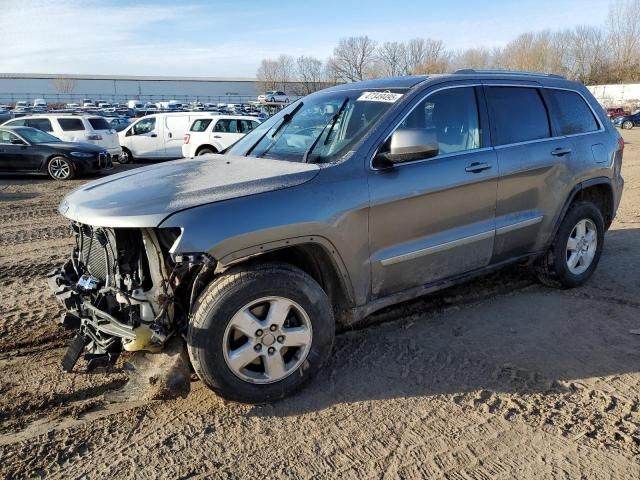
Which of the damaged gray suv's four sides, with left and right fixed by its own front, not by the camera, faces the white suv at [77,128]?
right

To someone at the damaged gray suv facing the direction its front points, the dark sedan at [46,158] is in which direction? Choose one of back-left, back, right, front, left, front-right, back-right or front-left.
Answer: right

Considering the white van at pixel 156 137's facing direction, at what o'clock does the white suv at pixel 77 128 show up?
The white suv is roughly at 12 o'clock from the white van.

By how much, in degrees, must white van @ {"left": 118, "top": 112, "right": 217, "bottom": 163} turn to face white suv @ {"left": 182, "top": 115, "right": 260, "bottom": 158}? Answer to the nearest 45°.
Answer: approximately 135° to its left

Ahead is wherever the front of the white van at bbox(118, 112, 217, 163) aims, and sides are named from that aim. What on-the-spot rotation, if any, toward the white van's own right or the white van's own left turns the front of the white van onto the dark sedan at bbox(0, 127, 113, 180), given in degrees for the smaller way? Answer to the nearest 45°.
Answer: approximately 45° to the white van's own left

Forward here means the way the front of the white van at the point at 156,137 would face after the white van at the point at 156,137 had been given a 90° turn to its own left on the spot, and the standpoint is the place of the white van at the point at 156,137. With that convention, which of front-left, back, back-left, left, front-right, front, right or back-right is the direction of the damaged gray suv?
front

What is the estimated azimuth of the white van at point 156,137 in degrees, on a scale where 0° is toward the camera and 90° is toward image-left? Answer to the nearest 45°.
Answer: approximately 90°

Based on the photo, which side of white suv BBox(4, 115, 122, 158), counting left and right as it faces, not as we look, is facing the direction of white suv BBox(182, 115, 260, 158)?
back

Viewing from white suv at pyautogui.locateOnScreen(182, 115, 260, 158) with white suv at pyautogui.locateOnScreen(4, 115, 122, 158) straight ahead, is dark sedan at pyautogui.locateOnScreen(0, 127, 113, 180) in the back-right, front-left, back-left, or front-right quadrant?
front-left

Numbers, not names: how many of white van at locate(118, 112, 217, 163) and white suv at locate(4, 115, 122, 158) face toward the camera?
0

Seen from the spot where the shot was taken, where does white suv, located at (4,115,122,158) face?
facing away from the viewer and to the left of the viewer
